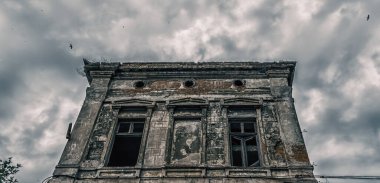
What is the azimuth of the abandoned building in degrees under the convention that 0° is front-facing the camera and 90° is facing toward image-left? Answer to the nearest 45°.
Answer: approximately 0°
